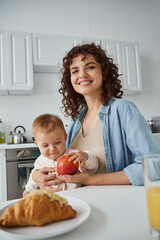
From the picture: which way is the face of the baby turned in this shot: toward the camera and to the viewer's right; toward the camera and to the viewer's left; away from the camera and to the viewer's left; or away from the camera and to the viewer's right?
toward the camera and to the viewer's right

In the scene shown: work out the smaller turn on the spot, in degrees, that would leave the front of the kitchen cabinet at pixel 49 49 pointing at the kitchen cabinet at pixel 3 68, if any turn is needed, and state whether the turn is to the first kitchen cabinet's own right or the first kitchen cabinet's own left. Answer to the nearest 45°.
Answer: approximately 90° to the first kitchen cabinet's own right

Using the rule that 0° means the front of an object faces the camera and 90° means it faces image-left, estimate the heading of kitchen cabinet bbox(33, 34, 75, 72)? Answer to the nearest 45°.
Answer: approximately 0°

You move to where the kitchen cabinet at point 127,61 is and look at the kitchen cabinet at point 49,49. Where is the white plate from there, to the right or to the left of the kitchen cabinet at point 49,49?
left

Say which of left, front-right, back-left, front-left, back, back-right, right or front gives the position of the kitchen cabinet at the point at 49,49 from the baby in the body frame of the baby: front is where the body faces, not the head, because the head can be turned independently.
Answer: back

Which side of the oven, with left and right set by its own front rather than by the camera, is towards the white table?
front

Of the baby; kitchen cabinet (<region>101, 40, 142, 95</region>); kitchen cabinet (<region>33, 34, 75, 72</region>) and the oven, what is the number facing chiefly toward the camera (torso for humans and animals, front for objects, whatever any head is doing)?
4

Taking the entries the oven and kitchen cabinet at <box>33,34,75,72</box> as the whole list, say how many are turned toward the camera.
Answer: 2

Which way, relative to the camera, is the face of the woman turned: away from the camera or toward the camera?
toward the camera

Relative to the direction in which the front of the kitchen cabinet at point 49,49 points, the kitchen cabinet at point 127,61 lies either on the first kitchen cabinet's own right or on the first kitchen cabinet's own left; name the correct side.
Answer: on the first kitchen cabinet's own left

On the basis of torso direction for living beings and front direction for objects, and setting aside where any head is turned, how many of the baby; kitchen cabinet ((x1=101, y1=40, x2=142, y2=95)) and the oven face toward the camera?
3

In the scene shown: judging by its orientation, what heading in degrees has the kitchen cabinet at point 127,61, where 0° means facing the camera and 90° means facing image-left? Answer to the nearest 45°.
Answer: approximately 0°

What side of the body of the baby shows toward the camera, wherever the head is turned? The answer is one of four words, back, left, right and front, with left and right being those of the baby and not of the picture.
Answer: front

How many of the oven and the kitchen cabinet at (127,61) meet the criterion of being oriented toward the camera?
2

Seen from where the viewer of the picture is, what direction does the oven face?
facing the viewer

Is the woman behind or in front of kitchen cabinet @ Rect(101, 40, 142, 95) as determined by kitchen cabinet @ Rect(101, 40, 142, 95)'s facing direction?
in front

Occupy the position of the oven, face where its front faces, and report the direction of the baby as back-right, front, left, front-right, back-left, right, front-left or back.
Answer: front

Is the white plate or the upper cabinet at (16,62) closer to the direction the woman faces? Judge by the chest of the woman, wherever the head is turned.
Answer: the white plate

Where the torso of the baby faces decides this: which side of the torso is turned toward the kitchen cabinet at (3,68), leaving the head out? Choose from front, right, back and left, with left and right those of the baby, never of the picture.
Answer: back

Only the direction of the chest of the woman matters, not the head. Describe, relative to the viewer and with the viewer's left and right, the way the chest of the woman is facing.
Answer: facing the viewer and to the left of the viewer
